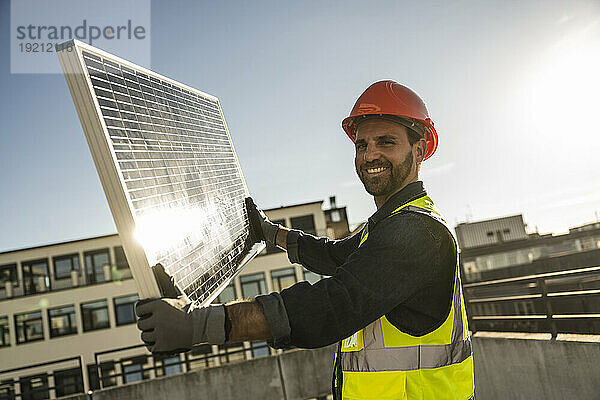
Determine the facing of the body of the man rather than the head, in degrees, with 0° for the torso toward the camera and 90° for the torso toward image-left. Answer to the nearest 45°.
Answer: approximately 90°
